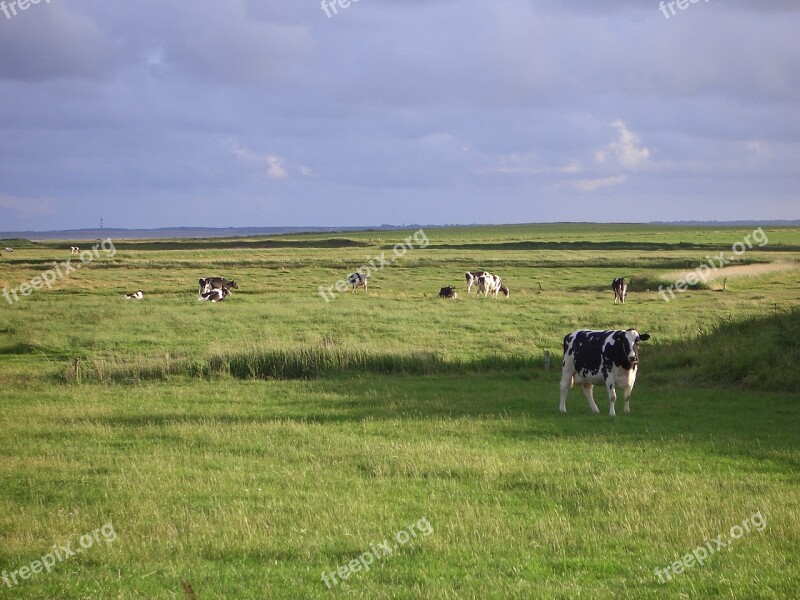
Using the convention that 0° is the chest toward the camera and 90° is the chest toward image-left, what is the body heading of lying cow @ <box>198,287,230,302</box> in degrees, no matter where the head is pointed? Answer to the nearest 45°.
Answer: approximately 270°

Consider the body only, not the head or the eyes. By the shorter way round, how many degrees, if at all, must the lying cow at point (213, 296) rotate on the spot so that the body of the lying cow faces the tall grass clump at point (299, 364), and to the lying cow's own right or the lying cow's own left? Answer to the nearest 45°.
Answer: approximately 90° to the lying cow's own right

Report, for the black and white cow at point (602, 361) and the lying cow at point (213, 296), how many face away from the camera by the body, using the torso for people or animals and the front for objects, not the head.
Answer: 0

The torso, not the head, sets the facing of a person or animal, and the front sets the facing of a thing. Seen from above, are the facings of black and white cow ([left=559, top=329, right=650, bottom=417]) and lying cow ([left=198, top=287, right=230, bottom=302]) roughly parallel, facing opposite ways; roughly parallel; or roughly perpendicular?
roughly perpendicular

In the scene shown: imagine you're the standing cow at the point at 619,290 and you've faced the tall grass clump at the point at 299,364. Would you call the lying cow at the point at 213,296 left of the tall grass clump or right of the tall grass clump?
right

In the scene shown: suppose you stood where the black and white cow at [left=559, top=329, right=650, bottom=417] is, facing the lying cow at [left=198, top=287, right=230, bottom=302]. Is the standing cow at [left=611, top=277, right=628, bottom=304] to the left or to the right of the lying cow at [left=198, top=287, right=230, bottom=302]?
right

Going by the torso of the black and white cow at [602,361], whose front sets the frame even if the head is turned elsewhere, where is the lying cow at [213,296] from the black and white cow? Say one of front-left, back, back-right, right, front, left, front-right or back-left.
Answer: back

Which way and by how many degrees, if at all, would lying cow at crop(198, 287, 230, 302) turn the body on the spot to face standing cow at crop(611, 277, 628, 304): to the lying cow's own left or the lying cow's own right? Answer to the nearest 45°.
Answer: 0° — it already faces it

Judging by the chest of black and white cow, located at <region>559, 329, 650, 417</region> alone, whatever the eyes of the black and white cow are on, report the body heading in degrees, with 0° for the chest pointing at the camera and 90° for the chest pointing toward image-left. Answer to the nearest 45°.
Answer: approximately 315°

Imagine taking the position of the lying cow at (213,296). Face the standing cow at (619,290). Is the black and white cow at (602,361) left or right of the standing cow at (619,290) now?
right

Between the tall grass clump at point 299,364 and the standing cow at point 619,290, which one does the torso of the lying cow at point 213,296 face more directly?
the standing cow
